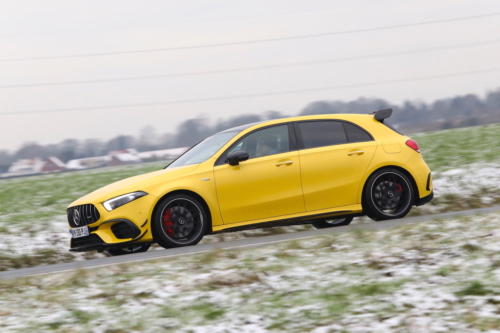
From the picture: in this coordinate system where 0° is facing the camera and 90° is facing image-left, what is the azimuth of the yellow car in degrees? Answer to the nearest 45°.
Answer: approximately 45°

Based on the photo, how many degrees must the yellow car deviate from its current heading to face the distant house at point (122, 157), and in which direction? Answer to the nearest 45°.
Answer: approximately 135° to its right

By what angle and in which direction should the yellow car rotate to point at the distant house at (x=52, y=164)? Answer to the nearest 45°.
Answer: approximately 135° to its right

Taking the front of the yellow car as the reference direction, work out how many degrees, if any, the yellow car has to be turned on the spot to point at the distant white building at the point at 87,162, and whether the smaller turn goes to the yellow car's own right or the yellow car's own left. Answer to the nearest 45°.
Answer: approximately 135° to the yellow car's own right

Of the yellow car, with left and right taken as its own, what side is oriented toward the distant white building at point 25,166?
right
